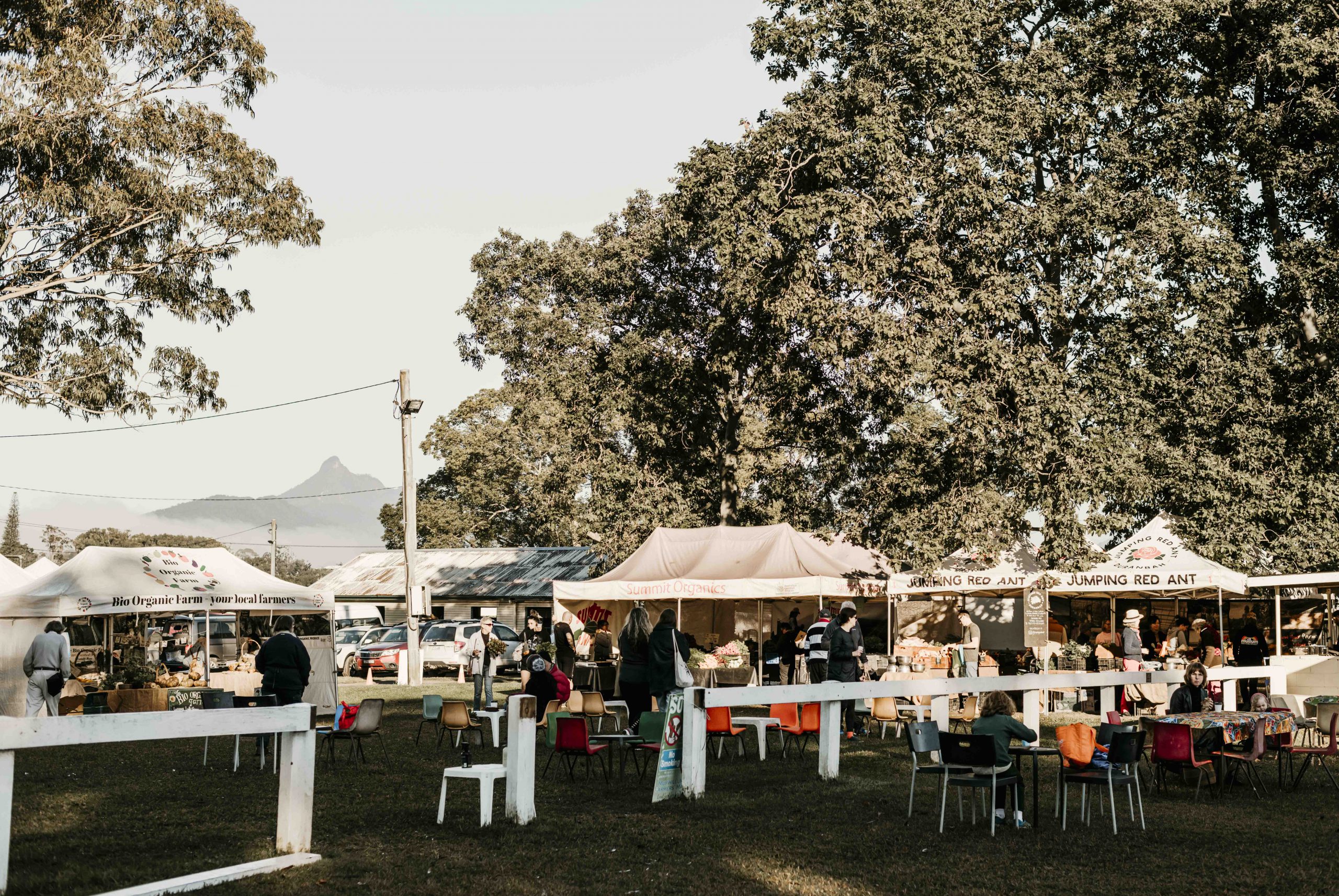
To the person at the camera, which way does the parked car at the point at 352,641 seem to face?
facing the viewer and to the left of the viewer

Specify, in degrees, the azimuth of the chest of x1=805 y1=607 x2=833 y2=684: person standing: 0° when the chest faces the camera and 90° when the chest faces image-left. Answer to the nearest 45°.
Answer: approximately 180°

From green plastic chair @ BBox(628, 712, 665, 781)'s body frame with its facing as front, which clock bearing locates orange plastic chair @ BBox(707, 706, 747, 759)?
The orange plastic chair is roughly at 5 o'clock from the green plastic chair.

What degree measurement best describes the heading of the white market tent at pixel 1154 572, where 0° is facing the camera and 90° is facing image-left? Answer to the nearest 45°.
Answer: approximately 0°

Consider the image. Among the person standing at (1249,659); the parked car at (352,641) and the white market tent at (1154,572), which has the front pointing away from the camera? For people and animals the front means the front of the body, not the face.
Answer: the person standing

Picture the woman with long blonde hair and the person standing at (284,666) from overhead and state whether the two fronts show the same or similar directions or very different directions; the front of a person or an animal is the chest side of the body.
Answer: same or similar directions

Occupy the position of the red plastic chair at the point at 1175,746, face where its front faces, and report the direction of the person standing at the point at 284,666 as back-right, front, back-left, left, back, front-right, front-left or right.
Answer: back-left

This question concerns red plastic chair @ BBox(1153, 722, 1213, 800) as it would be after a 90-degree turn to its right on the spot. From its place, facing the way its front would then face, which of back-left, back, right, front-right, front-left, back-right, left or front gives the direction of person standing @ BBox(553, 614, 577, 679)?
back

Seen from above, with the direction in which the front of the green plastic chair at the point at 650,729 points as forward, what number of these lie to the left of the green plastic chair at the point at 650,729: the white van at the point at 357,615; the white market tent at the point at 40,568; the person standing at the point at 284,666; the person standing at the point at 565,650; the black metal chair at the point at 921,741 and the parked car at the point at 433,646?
1

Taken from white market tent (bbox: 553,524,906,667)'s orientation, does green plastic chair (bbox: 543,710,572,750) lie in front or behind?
in front

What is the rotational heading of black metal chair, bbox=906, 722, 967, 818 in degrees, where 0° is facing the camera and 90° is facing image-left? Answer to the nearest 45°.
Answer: approximately 225°

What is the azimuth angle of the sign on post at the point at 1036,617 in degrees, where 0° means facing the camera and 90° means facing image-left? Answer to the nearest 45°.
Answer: approximately 0°

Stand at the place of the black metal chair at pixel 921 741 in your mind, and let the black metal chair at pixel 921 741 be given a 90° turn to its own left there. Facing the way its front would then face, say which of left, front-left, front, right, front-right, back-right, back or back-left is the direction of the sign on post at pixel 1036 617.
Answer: front-right

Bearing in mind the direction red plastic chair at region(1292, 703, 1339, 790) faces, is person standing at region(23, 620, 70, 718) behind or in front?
in front

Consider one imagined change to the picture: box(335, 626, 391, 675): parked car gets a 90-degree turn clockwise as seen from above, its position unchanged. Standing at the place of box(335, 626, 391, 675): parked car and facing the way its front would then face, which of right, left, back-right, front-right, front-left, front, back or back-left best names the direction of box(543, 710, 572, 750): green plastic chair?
back-left

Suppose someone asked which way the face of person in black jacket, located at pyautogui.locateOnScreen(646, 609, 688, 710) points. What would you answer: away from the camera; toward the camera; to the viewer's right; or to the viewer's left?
away from the camera

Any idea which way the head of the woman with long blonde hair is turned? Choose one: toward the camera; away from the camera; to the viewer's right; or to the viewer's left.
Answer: away from the camera
